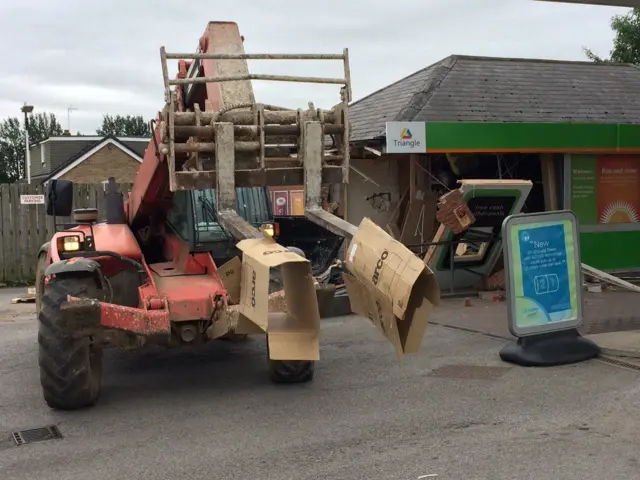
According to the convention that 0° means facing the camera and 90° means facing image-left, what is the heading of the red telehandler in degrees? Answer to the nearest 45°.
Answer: approximately 315°

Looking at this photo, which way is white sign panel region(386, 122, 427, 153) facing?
toward the camera

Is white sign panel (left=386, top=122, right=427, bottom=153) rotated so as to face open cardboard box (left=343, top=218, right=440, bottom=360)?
yes

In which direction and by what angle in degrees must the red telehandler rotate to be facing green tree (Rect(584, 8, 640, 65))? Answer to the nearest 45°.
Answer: approximately 90° to its left

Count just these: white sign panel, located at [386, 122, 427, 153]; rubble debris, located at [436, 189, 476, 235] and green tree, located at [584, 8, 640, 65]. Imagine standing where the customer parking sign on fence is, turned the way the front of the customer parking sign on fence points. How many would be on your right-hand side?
0

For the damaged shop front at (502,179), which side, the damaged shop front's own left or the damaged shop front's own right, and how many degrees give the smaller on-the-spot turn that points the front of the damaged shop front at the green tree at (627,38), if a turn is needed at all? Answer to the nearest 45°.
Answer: approximately 180°

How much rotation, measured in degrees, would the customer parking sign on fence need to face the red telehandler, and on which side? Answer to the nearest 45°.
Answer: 0° — it already faces it

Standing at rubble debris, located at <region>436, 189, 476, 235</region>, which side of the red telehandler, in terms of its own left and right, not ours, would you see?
left

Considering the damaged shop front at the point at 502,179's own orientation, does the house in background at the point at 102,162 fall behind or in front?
behind

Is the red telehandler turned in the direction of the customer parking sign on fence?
no

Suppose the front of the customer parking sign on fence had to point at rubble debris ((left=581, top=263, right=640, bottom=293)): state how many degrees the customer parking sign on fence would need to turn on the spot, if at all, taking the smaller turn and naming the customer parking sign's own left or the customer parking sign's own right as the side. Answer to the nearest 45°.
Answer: approximately 45° to the customer parking sign's own left

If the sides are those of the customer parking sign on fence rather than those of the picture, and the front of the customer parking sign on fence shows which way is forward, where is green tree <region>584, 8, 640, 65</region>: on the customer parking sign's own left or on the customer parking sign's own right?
on the customer parking sign's own left

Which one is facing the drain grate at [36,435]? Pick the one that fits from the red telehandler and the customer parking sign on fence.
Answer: the customer parking sign on fence

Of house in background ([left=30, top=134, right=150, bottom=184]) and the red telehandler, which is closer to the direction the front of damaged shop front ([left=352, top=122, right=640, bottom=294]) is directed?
the red telehandler

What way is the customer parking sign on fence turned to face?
toward the camera

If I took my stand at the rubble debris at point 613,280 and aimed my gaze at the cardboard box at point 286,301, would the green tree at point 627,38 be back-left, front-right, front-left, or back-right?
back-right

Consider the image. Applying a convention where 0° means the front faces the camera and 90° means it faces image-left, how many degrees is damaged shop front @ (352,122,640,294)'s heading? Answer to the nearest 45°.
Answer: approximately 0°
